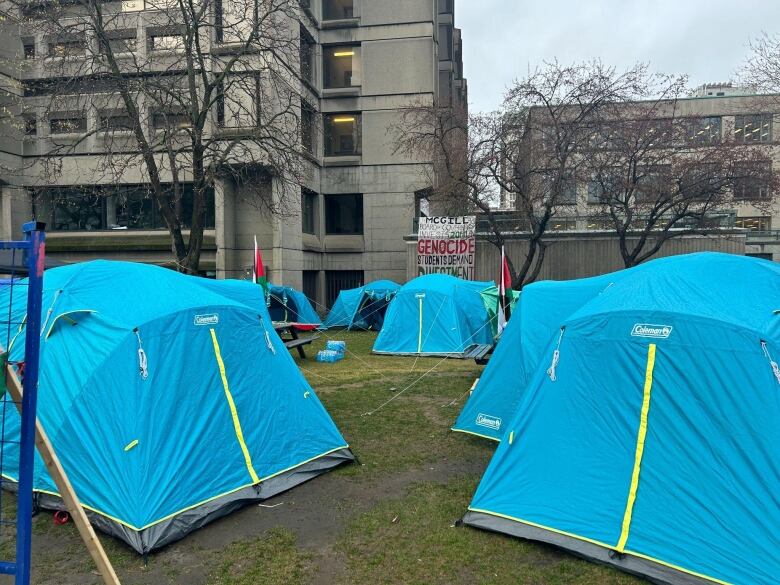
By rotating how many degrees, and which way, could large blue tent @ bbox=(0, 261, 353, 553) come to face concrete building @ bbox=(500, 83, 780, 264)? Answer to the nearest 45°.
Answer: approximately 90° to its left

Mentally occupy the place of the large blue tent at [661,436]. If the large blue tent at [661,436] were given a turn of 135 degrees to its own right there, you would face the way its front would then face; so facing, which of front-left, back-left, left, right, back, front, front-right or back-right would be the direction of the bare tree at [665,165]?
front

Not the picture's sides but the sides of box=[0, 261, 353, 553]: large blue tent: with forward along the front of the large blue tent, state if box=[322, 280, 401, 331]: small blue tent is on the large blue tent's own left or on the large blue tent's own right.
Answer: on the large blue tent's own left

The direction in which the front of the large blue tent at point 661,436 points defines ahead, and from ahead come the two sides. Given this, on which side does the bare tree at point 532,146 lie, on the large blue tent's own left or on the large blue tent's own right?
on the large blue tent's own right

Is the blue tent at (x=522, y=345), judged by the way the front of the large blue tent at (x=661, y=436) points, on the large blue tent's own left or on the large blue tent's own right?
on the large blue tent's own right

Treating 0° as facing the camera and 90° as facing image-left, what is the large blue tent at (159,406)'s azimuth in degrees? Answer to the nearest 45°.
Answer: approximately 315°
